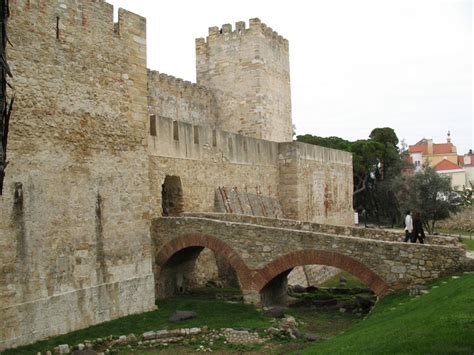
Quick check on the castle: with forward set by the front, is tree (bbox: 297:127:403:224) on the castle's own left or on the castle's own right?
on the castle's own left

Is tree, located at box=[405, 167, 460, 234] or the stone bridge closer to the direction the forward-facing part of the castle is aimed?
the stone bridge

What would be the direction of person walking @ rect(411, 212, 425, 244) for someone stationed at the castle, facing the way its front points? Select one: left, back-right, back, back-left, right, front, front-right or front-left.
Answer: front-left

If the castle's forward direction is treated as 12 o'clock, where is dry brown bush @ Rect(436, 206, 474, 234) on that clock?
The dry brown bush is roughly at 9 o'clock from the castle.

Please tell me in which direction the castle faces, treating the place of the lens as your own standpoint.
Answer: facing the viewer and to the right of the viewer

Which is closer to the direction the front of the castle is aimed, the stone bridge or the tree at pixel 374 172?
the stone bridge

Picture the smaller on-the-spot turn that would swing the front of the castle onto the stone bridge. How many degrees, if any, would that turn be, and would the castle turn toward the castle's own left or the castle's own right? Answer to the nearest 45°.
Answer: approximately 45° to the castle's own left
